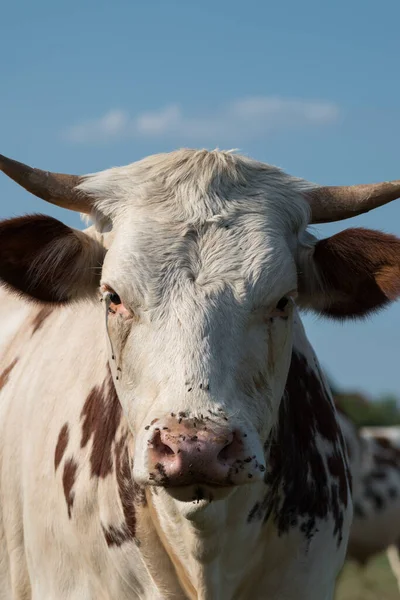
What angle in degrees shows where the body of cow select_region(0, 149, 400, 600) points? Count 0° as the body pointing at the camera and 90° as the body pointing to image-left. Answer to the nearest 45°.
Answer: approximately 0°

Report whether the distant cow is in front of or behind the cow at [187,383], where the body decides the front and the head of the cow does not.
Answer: behind
